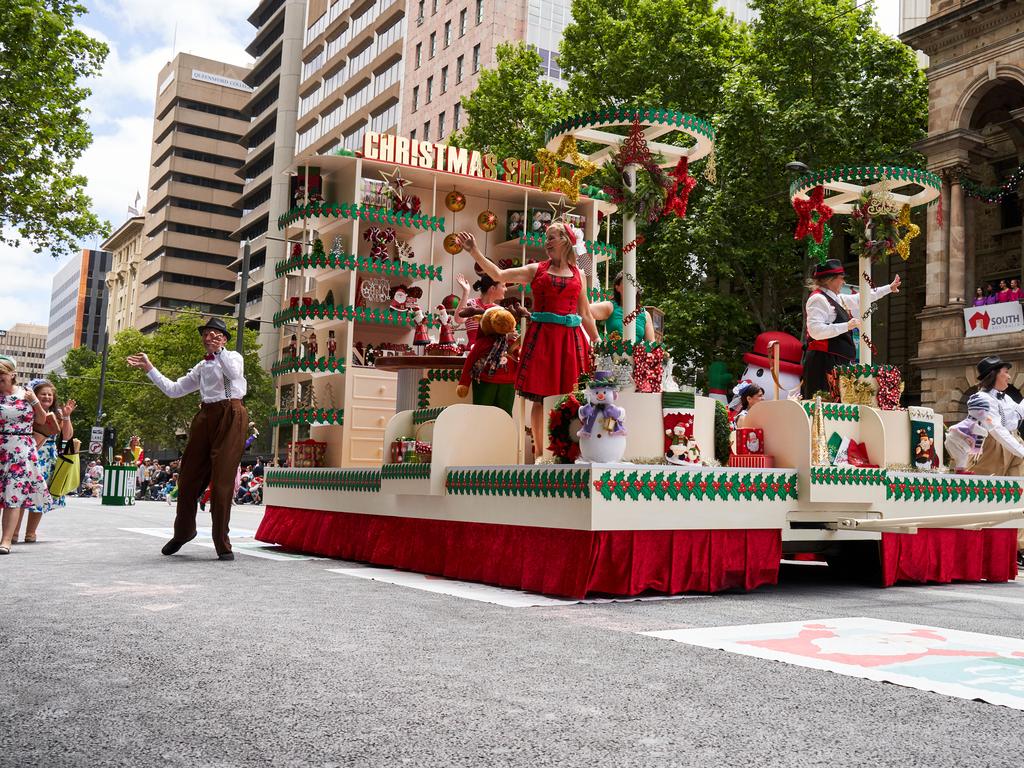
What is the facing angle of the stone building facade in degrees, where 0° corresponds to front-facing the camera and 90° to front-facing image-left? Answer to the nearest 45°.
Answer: approximately 45°

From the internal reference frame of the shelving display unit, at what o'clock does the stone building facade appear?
The stone building facade is roughly at 9 o'clock from the shelving display unit.

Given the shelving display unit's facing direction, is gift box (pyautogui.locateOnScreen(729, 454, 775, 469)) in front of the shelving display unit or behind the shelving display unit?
in front

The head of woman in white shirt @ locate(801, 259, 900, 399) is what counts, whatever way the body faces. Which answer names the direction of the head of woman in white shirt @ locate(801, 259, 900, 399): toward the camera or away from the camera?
toward the camera

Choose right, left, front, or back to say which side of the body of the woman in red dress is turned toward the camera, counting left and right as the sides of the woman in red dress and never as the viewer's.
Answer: front

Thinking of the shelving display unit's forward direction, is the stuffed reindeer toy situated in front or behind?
in front

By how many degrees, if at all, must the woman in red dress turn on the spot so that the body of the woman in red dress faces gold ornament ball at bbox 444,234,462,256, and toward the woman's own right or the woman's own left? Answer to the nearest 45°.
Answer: approximately 180°

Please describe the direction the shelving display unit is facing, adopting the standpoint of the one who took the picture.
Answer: facing the viewer and to the right of the viewer

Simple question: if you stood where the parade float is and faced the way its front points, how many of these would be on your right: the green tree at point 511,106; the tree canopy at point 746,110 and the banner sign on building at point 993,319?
0

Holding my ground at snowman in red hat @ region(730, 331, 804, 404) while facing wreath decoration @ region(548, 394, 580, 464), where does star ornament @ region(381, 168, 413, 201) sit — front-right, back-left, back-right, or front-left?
front-right

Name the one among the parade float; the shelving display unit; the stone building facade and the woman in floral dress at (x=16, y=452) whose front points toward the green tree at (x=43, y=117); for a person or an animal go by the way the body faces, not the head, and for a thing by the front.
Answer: the stone building facade

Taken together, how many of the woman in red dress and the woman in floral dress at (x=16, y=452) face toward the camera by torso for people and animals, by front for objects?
2

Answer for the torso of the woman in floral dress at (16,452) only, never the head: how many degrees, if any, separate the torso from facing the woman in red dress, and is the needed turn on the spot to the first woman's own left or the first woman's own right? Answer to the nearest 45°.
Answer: approximately 45° to the first woman's own left

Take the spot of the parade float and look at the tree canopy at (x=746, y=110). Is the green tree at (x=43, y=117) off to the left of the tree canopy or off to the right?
left

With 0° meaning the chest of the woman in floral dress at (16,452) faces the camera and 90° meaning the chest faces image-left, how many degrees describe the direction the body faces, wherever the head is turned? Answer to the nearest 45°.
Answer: approximately 0°

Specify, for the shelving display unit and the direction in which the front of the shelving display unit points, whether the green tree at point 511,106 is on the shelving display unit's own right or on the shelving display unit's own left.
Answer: on the shelving display unit's own left
